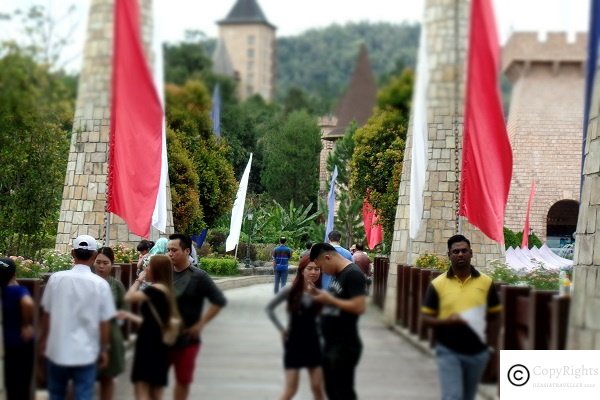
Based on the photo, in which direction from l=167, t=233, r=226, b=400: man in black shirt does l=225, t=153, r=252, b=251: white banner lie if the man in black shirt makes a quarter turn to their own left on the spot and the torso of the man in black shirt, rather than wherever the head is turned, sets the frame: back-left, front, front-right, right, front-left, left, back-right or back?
back-left

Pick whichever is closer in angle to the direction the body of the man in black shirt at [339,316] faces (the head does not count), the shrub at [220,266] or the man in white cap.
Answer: the man in white cap

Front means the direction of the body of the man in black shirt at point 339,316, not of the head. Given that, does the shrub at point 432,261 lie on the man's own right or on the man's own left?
on the man's own right

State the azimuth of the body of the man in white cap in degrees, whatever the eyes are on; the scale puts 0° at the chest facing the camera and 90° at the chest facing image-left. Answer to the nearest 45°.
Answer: approximately 180°

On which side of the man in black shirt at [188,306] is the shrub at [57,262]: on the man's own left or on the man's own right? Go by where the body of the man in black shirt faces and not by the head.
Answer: on the man's own right

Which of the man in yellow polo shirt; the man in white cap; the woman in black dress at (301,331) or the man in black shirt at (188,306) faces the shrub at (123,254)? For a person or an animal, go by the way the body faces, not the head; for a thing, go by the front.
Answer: the man in white cap

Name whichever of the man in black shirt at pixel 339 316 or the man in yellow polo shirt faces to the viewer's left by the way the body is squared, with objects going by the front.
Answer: the man in black shirt

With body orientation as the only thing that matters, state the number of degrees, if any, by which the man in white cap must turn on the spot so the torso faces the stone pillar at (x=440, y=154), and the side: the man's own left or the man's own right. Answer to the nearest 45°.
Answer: approximately 45° to the man's own right

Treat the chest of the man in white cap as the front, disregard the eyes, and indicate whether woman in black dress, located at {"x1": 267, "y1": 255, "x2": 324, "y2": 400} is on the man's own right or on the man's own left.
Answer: on the man's own right
